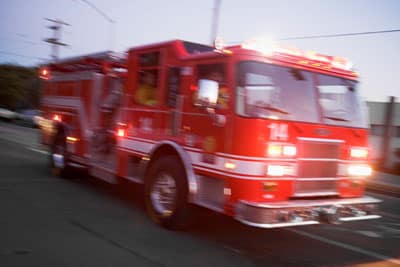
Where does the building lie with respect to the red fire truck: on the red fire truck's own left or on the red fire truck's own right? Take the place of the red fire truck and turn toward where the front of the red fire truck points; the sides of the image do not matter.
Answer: on the red fire truck's own left

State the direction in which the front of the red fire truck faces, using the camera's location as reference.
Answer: facing the viewer and to the right of the viewer
